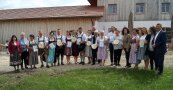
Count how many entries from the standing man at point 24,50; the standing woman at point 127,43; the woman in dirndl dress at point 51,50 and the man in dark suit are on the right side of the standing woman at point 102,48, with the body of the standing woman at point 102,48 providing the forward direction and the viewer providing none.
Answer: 2

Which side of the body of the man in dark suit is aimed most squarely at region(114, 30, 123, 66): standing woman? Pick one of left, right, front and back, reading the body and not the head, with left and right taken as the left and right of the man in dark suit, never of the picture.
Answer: right

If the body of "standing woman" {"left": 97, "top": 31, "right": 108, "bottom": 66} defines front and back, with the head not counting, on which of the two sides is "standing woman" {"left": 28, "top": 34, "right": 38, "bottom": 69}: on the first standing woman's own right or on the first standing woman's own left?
on the first standing woman's own right

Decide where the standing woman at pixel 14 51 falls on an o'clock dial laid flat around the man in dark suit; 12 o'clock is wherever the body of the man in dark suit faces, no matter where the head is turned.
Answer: The standing woman is roughly at 2 o'clock from the man in dark suit.

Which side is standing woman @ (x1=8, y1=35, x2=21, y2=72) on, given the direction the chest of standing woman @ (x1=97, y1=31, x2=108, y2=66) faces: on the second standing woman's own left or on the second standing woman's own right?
on the second standing woman's own right

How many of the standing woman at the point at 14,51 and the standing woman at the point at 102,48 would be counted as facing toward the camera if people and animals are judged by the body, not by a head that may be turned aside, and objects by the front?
2

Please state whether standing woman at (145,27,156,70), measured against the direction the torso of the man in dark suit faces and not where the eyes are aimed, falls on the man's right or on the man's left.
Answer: on the man's right

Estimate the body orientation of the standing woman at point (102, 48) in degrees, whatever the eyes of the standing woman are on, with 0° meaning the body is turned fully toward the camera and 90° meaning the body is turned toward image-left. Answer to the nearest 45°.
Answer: approximately 0°

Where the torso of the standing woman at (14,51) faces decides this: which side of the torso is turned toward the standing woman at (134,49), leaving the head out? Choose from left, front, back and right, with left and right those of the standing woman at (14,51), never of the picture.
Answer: left

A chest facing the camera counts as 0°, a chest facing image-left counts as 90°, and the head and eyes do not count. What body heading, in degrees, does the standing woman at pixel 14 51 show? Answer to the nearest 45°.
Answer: approximately 0°

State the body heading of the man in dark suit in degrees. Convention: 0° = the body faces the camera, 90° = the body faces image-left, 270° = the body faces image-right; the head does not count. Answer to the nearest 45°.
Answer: approximately 45°
